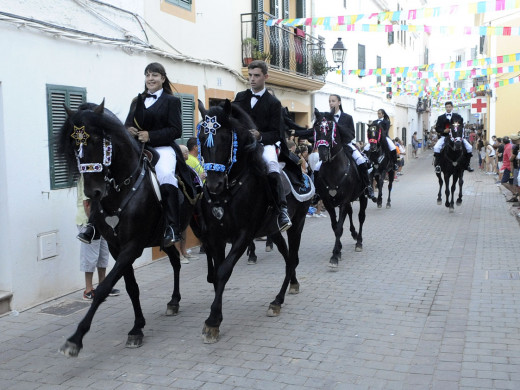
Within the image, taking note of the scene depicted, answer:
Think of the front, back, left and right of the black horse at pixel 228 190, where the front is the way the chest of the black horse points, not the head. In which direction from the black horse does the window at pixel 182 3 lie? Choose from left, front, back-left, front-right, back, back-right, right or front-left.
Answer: back-right

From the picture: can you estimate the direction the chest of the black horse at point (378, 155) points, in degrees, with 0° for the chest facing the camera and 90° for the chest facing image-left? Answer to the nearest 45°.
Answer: approximately 0°

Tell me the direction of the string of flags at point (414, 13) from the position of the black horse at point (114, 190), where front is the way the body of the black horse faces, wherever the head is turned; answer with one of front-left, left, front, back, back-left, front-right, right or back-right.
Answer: back

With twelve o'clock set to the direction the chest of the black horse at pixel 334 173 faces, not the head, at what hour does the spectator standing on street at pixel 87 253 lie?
The spectator standing on street is roughly at 12 o'clock from the black horse.

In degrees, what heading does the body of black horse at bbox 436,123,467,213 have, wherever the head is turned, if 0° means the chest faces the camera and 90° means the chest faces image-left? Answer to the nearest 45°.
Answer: approximately 0°

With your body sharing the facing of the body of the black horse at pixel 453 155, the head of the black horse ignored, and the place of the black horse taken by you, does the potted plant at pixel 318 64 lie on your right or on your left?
on your right

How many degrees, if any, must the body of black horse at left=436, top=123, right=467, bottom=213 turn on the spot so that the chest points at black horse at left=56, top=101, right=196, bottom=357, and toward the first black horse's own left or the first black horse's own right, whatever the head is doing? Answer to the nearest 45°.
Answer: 0° — it already faces it

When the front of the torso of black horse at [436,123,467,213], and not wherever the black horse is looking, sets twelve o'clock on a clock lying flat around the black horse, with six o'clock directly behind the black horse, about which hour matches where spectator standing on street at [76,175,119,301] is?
The spectator standing on street is roughly at 1 o'clock from the black horse.

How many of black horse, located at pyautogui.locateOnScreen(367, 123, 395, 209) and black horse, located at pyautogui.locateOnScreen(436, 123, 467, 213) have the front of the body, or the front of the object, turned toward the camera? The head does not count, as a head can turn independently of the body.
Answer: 2

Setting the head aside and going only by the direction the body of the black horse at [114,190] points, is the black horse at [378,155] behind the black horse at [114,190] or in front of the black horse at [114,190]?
behind
